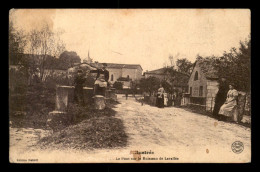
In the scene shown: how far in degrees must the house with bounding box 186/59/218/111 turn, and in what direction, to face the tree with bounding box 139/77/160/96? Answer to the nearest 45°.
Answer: approximately 45° to its right

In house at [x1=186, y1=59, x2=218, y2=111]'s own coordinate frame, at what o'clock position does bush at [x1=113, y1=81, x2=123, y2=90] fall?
The bush is roughly at 3 o'clock from the house.

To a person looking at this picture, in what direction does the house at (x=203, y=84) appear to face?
facing the viewer and to the left of the viewer

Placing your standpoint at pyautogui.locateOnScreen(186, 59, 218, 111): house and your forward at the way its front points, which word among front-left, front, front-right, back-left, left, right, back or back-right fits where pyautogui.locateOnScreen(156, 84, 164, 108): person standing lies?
front-right
